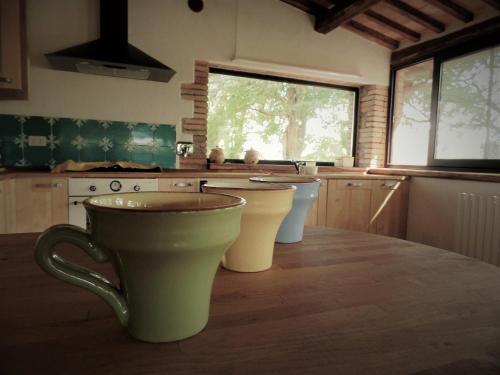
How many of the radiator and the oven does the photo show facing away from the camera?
0

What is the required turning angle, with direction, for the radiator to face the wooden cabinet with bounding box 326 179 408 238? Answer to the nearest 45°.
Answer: approximately 45° to its right

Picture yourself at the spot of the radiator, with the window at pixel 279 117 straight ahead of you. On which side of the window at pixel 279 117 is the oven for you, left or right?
left

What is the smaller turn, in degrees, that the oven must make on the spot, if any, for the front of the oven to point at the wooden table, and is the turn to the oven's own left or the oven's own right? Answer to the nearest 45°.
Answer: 0° — it already faces it

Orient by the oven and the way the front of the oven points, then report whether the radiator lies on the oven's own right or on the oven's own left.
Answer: on the oven's own left

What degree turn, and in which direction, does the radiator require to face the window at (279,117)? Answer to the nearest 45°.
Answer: approximately 45° to its right

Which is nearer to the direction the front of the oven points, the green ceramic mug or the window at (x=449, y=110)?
the green ceramic mug

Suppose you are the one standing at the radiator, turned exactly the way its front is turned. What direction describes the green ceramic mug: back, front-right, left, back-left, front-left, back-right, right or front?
front-left

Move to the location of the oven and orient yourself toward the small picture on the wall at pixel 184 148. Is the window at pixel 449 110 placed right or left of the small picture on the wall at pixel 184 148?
right

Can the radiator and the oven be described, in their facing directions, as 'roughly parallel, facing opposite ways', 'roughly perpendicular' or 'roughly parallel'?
roughly perpendicular

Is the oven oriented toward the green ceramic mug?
yes

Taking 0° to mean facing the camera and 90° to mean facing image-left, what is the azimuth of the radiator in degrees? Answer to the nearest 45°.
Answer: approximately 45°

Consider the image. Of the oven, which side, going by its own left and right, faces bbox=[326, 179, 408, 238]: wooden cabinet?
left
